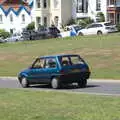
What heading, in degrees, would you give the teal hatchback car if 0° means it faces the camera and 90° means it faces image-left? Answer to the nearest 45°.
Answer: approximately 135°
